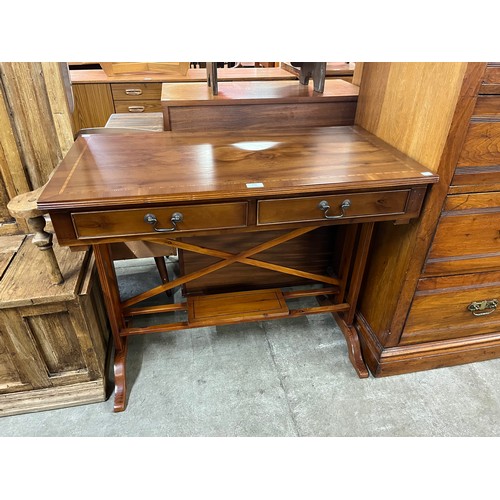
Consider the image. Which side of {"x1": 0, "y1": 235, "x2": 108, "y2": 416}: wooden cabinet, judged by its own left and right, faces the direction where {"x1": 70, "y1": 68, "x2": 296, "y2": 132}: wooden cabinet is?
back

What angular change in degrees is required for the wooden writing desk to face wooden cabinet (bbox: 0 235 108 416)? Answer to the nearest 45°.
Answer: approximately 90° to its right

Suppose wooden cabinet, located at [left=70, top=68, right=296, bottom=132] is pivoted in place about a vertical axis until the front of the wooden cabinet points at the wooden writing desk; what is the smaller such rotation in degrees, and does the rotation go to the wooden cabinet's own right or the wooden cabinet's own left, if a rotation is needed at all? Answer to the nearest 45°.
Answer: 0° — it already faces it

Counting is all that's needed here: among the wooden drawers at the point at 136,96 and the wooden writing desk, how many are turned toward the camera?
2

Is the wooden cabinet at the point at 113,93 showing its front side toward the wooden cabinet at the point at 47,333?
yes

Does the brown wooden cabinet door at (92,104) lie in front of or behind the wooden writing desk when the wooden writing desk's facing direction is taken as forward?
behind

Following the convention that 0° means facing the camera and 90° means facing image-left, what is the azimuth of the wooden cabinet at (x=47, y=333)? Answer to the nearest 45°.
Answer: approximately 0°

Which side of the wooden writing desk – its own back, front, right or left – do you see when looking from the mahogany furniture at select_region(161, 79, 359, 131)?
back
